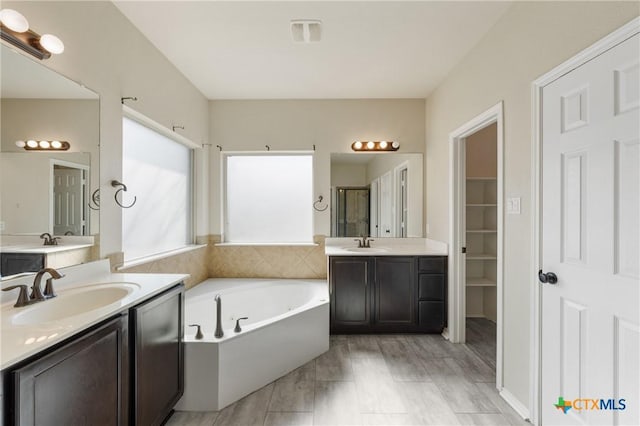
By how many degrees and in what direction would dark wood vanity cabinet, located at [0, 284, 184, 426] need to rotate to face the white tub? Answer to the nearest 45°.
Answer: approximately 90° to its left

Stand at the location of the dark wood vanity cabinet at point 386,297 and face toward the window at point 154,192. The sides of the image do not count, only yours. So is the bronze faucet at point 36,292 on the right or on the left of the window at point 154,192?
left

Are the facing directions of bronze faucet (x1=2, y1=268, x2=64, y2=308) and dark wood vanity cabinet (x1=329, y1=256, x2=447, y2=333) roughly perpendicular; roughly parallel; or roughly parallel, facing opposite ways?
roughly perpendicular

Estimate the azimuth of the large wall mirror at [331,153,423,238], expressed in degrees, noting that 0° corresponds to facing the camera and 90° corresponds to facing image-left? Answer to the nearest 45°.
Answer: approximately 0°

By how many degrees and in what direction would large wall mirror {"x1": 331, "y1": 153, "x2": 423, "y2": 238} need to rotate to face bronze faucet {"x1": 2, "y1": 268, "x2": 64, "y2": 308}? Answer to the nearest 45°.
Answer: approximately 45° to its right

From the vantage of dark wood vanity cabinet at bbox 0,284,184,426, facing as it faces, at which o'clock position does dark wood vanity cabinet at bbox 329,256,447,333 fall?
dark wood vanity cabinet at bbox 329,256,447,333 is roughly at 10 o'clock from dark wood vanity cabinet at bbox 0,284,184,426.

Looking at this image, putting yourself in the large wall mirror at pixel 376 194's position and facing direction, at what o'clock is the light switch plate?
The light switch plate is roughly at 11 o'clock from the large wall mirror.

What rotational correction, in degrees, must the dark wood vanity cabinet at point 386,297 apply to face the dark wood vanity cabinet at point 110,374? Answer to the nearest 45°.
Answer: approximately 45° to its right

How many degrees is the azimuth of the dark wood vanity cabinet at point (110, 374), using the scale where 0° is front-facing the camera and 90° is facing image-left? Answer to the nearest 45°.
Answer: approximately 315°

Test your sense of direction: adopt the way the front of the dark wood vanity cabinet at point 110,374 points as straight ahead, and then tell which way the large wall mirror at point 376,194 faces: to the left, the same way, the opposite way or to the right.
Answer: to the right

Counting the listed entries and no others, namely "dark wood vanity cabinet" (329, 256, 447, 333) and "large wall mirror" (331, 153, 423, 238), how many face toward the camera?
2

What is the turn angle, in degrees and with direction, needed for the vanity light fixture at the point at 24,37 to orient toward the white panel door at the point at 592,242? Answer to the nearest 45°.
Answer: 0° — it already faces it
